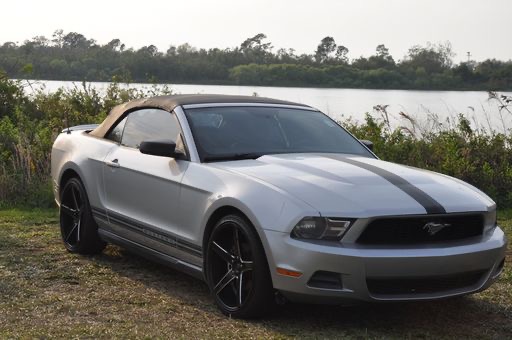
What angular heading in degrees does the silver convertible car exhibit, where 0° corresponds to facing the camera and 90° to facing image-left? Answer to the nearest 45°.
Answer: approximately 315°
